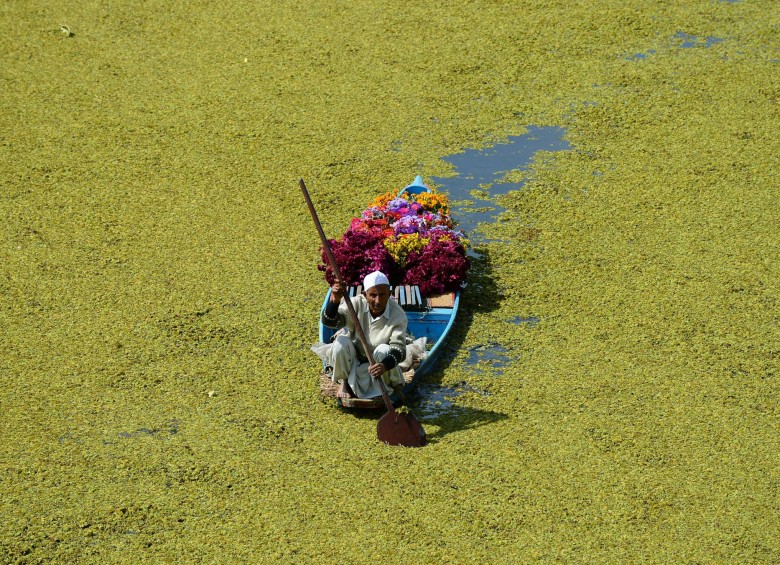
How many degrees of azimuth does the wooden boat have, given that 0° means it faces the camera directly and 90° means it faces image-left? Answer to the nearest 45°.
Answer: approximately 0°
